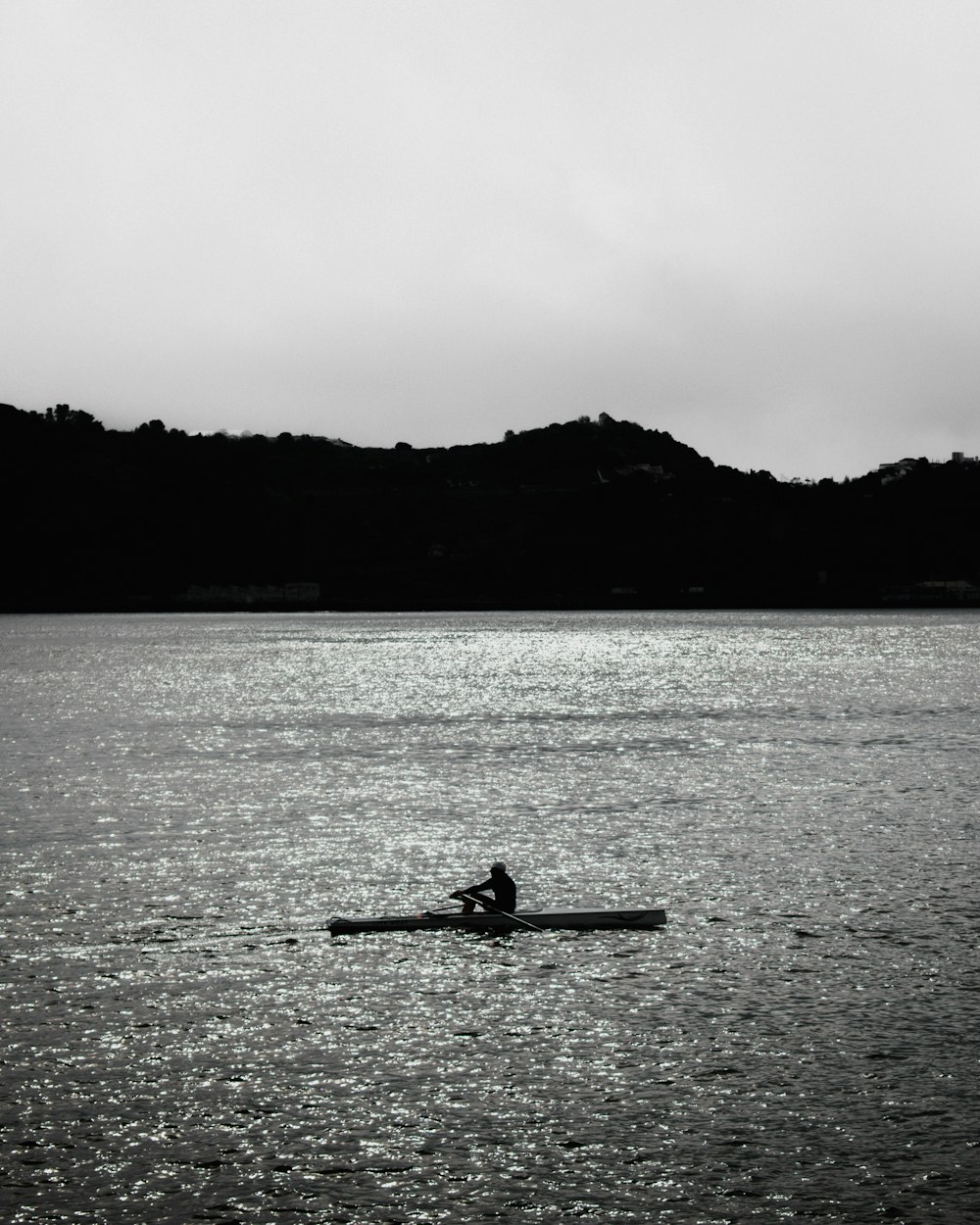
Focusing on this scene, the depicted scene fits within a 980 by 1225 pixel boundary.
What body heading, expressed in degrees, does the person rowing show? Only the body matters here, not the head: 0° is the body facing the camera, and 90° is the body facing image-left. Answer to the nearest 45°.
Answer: approximately 90°

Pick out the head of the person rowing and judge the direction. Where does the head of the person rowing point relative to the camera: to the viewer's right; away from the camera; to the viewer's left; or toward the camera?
to the viewer's left

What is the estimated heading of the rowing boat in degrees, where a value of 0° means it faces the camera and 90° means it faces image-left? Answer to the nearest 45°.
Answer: approximately 270°
